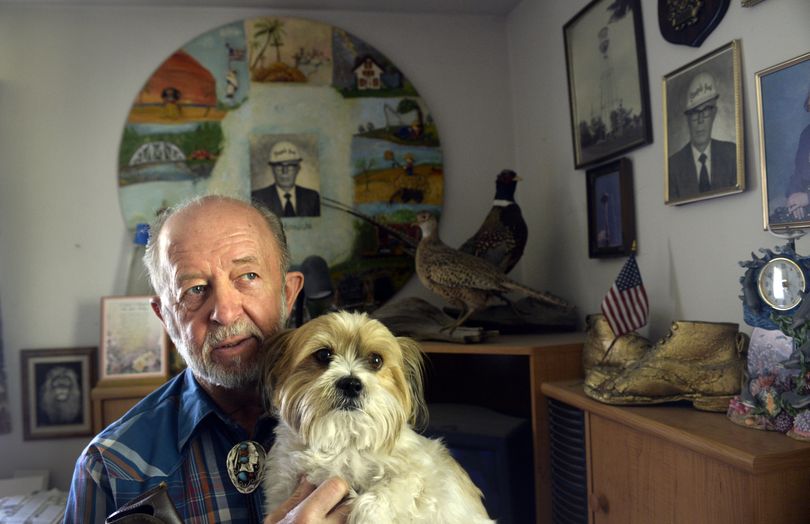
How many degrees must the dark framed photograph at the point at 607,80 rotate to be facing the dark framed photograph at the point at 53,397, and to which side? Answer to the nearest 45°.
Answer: approximately 45° to its right

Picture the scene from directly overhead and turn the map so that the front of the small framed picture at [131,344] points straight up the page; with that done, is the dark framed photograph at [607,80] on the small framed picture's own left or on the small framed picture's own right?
on the small framed picture's own left

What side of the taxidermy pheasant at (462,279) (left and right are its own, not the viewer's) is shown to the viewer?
left
